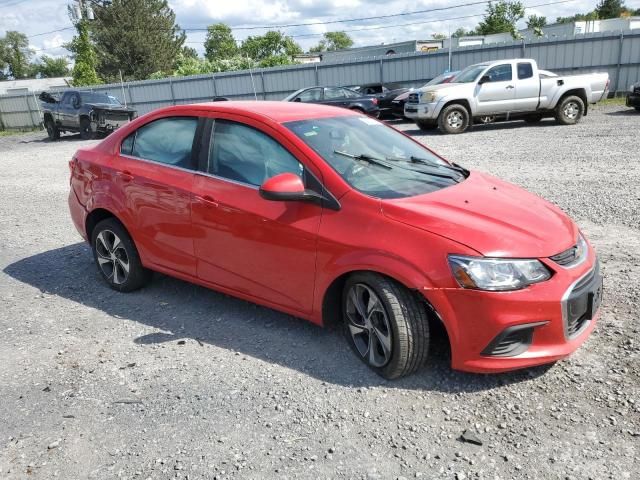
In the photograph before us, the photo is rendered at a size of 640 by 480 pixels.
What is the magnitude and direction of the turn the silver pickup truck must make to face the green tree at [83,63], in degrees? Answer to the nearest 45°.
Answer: approximately 90° to its right

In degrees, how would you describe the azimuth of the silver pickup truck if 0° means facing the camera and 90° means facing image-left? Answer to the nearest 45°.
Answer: approximately 45°

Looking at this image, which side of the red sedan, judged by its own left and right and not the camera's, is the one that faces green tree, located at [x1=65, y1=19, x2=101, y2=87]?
back

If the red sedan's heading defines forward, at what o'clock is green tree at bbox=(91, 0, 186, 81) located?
The green tree is roughly at 7 o'clock from the red sedan.

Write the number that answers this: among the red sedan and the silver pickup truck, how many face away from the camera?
0

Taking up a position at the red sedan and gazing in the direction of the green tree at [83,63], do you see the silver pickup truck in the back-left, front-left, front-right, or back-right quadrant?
front-right

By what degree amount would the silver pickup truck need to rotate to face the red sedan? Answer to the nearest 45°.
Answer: approximately 45° to its left

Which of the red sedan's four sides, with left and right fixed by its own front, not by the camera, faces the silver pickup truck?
left

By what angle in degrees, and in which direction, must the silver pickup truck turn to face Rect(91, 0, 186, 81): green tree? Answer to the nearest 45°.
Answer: approximately 90° to its right

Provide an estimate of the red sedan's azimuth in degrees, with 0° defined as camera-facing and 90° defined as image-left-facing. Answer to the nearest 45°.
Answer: approximately 315°

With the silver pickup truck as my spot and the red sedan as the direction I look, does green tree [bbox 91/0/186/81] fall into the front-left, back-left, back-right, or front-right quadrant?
back-right
